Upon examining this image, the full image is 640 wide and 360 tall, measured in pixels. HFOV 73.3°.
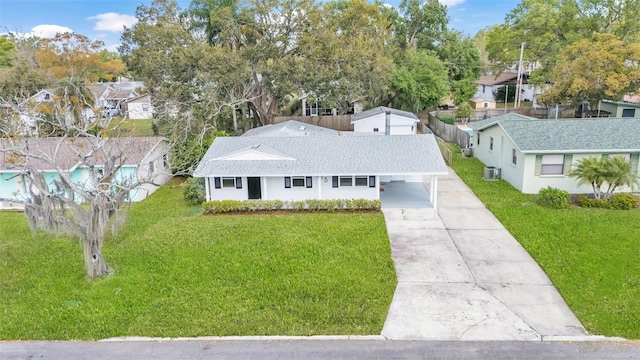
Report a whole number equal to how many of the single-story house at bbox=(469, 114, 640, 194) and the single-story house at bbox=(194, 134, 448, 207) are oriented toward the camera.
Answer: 2

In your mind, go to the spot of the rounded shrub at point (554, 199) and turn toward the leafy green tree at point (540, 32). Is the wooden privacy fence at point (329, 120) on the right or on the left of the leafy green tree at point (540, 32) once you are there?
left

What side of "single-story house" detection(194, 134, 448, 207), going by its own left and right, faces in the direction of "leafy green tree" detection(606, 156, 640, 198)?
left

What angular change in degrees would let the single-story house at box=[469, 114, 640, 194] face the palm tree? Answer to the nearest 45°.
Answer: approximately 45° to its left

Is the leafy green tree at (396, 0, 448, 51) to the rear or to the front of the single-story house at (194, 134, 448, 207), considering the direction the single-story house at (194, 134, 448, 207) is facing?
to the rear

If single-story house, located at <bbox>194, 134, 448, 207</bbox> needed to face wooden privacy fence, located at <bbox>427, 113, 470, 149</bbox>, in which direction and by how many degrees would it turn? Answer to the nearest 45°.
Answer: approximately 135° to its left

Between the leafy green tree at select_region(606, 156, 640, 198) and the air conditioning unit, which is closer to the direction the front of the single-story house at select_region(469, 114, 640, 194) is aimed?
the leafy green tree

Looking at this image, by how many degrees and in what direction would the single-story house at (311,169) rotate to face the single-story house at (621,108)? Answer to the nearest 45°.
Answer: approximately 135° to its left

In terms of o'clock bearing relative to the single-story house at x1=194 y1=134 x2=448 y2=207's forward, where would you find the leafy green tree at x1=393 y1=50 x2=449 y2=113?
The leafy green tree is roughly at 7 o'clock from the single-story house.

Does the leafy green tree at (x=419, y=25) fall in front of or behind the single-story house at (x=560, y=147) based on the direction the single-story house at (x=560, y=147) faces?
behind

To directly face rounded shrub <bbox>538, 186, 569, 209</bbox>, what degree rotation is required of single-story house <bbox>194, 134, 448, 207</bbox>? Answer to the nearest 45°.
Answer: approximately 90° to its left

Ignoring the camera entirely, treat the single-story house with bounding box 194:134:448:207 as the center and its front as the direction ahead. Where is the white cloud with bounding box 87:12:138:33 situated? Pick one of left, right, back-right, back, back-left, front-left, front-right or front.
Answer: back-right

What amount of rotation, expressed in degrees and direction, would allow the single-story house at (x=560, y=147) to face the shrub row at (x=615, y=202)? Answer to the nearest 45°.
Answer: approximately 45° to its left

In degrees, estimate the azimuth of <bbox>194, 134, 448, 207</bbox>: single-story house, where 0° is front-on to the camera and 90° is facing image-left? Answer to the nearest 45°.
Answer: approximately 0°

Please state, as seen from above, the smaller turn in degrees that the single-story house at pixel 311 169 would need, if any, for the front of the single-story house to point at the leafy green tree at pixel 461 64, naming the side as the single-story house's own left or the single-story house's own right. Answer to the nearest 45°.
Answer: approximately 135° to the single-story house's own left
